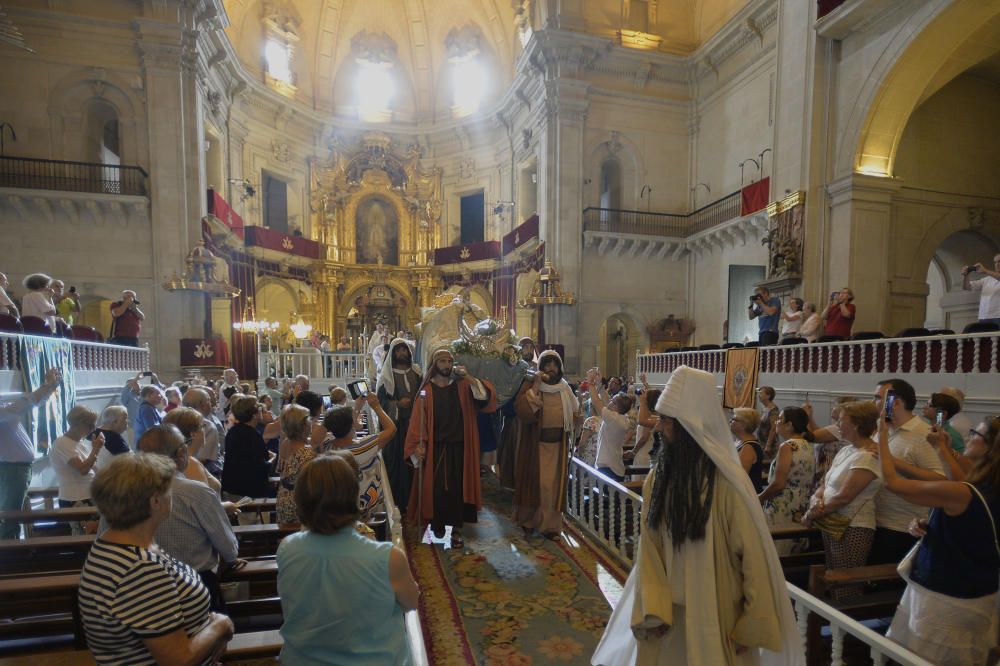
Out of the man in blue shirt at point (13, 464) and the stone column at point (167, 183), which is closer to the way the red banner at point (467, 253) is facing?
the man in blue shirt

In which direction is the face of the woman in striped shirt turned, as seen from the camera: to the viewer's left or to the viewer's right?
to the viewer's right

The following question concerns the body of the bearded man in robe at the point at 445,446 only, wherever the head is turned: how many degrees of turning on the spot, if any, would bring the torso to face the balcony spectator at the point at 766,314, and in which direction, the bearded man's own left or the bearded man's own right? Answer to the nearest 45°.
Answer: approximately 135° to the bearded man's own left

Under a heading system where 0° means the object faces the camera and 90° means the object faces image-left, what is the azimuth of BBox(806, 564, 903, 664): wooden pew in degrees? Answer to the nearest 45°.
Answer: approximately 180°

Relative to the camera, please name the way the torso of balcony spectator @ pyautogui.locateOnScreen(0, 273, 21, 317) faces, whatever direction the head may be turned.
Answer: to the viewer's right

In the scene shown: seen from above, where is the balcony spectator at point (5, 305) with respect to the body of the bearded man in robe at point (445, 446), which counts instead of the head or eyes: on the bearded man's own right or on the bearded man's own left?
on the bearded man's own right

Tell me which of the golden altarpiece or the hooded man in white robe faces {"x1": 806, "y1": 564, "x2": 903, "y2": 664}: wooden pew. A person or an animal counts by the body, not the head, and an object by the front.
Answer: the golden altarpiece

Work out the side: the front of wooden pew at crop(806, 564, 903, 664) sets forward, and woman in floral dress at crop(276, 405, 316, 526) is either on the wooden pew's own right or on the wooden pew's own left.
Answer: on the wooden pew's own left

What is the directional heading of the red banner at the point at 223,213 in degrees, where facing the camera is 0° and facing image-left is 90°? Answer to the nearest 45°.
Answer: approximately 315°

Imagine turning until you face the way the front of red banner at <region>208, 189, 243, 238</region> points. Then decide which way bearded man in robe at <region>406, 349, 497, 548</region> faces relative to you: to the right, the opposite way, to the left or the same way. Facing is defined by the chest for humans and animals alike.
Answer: to the right

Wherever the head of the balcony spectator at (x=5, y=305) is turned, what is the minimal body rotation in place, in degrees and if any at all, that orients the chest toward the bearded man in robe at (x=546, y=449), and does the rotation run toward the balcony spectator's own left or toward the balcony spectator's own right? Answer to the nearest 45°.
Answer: approximately 45° to the balcony spectator's own right

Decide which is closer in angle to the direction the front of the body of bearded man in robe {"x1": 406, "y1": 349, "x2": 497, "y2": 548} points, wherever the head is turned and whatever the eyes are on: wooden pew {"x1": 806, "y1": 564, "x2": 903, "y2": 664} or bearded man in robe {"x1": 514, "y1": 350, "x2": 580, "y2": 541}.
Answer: the wooden pew
